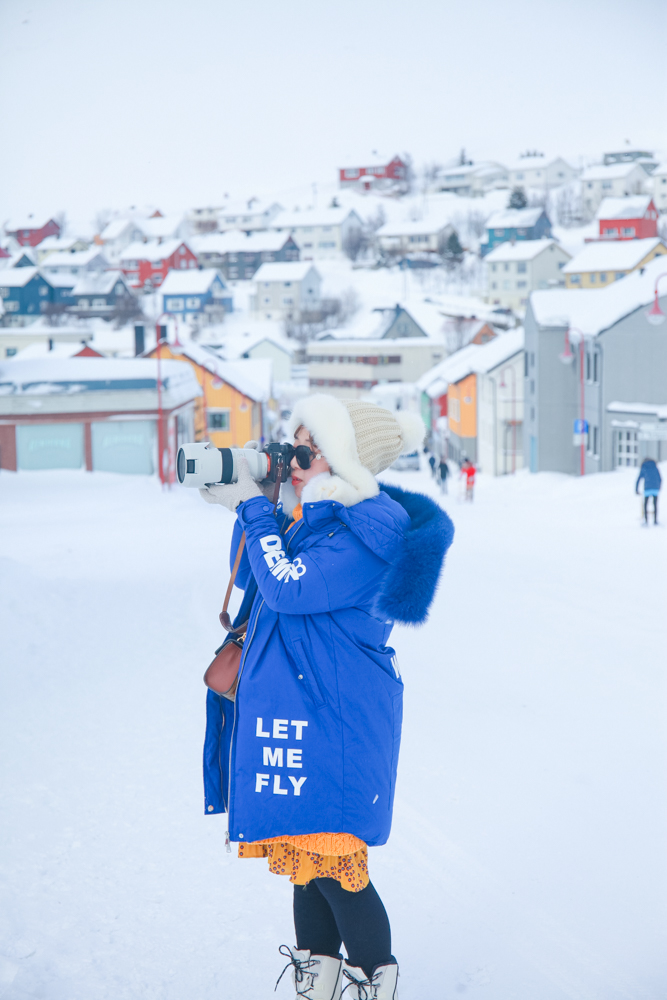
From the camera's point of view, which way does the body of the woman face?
to the viewer's left

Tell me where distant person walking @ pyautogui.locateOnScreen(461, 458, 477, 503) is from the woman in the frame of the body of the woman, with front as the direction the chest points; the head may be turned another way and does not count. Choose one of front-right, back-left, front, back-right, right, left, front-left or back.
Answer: right

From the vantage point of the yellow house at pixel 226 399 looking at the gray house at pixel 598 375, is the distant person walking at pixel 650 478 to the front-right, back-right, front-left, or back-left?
front-right

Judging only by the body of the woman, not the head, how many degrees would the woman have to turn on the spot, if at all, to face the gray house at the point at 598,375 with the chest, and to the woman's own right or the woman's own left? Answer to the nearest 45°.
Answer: approximately 90° to the woman's own right

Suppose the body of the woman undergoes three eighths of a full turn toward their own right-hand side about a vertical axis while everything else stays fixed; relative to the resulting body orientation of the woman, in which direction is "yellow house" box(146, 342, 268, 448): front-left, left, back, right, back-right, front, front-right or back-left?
front-left
